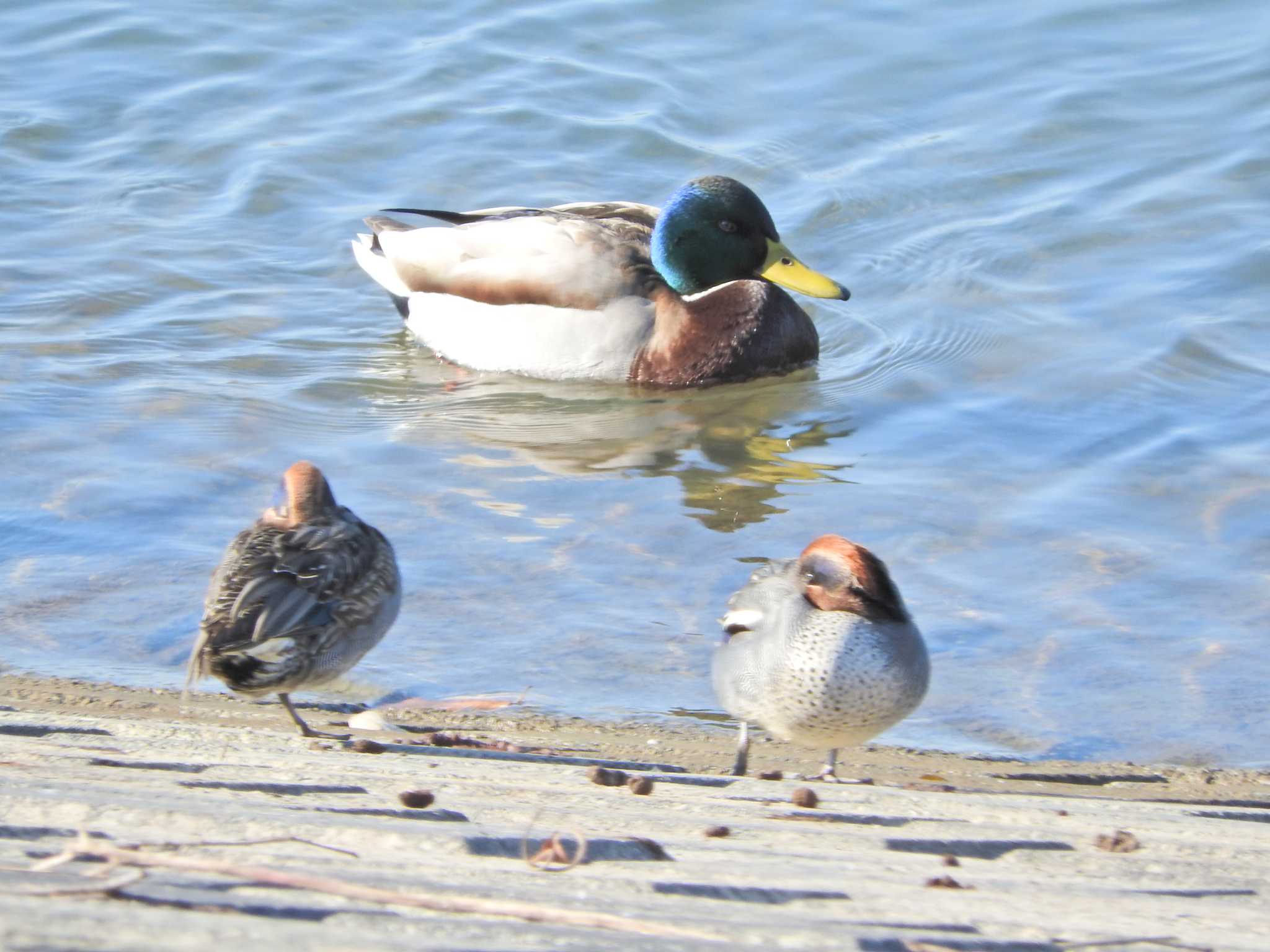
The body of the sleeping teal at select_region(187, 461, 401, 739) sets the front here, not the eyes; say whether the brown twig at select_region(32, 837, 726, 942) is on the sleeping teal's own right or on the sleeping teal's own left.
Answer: on the sleeping teal's own right

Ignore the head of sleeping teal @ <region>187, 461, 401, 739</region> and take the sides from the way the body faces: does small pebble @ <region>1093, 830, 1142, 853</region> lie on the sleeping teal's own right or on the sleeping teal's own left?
on the sleeping teal's own right

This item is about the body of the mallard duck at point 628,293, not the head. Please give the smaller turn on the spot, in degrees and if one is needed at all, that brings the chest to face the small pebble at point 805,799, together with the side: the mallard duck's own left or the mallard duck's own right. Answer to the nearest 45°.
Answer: approximately 90° to the mallard duck's own right

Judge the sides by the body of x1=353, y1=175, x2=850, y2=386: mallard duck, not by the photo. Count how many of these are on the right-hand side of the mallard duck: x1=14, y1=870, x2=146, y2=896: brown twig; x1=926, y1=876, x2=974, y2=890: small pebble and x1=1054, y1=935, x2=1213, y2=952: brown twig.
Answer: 3

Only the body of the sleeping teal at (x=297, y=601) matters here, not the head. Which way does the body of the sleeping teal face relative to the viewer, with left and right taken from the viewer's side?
facing away from the viewer and to the right of the viewer

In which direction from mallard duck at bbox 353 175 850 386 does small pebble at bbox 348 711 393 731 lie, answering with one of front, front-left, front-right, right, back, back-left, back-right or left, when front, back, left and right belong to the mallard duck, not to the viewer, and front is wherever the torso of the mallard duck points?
right

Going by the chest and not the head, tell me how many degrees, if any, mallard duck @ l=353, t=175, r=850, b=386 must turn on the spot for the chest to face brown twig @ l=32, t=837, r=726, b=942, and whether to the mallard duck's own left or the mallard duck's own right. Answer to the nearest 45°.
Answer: approximately 90° to the mallard duck's own right

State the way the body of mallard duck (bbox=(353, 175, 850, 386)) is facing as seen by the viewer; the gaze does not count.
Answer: to the viewer's right

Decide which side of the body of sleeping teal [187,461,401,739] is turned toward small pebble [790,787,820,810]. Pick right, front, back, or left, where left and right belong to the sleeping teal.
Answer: right

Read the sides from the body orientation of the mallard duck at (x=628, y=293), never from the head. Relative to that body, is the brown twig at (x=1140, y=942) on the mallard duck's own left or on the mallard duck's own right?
on the mallard duck's own right

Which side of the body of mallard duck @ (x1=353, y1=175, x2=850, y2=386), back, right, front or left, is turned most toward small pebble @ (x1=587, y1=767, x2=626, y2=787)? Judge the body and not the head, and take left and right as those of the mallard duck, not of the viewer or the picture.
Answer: right

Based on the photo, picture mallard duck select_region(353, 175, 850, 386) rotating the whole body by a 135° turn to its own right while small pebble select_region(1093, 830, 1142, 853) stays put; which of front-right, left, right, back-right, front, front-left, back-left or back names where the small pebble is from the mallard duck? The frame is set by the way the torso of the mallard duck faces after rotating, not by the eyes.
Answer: front-left
